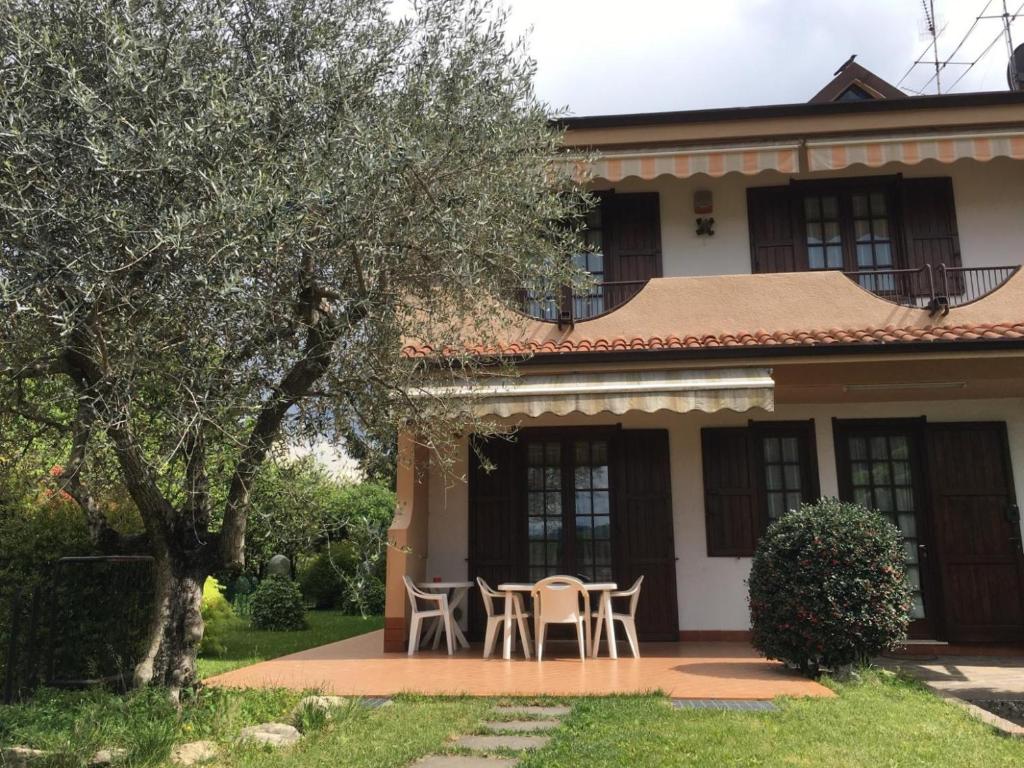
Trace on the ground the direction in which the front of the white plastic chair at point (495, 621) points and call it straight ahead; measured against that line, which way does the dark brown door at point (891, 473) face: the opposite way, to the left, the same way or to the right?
to the right

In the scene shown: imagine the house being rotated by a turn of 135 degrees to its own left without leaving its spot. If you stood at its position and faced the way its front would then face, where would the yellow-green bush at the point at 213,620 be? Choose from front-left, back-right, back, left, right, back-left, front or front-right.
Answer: back-left

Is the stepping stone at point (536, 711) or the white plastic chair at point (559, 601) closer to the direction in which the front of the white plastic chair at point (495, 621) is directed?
the white plastic chair

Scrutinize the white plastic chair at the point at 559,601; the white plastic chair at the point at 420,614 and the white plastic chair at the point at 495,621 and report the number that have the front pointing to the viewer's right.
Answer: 2

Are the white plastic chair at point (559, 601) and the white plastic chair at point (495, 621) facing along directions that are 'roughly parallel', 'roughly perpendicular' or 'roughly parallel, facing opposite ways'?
roughly perpendicular

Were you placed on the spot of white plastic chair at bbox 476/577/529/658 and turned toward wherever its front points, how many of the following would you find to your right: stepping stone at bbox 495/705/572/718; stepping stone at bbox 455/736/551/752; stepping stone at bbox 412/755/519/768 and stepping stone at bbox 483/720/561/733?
4

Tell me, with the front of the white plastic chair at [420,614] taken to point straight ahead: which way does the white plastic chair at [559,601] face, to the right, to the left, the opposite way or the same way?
to the left

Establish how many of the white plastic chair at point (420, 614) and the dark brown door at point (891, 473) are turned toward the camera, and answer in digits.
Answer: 1

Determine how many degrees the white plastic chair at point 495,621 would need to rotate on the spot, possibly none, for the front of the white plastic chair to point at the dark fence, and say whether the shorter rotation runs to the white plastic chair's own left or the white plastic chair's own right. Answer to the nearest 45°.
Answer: approximately 180°

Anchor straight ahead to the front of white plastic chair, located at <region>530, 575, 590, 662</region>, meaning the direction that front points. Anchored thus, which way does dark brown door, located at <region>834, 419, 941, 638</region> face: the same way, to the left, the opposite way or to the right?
the opposite way

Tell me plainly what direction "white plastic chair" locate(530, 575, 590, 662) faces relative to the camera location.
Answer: facing away from the viewer

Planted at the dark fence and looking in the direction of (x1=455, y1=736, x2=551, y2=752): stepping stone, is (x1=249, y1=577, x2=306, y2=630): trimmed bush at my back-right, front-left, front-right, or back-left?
back-left

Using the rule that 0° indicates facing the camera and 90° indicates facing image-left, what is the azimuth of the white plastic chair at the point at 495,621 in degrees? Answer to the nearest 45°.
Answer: approximately 270°

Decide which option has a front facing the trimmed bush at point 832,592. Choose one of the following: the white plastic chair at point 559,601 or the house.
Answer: the house

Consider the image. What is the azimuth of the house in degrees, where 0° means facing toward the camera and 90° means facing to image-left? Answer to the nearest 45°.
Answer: approximately 0°

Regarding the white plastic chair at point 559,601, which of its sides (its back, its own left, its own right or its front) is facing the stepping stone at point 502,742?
back

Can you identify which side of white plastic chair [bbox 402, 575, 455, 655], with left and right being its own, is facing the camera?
right
